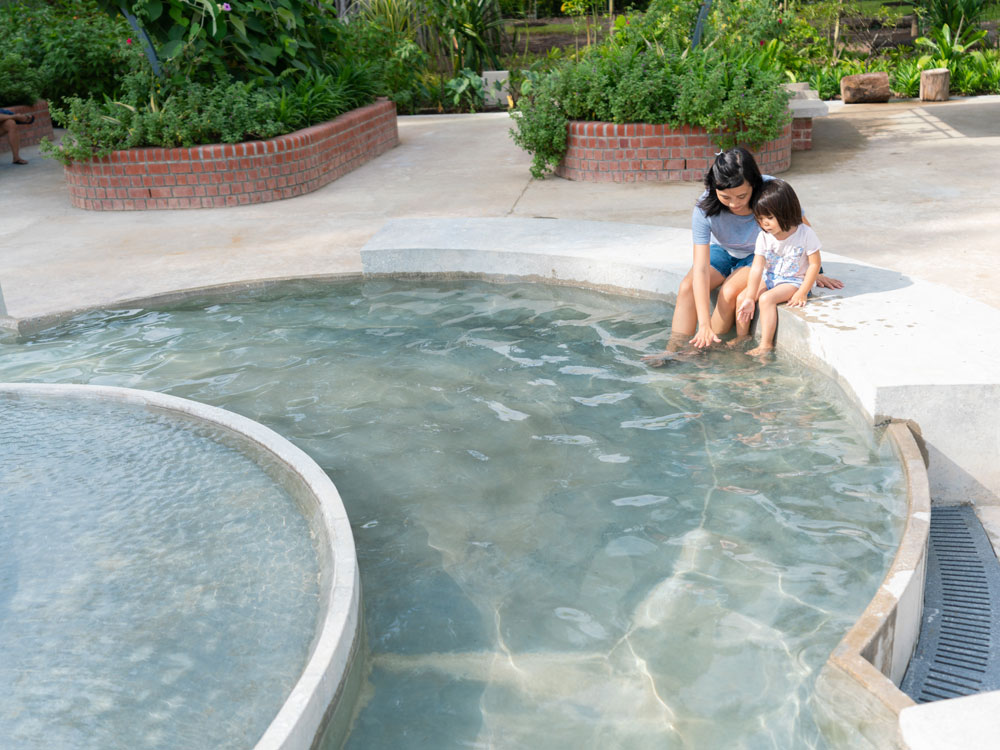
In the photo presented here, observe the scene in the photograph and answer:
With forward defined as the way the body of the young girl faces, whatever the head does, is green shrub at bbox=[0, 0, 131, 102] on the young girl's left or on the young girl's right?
on the young girl's right

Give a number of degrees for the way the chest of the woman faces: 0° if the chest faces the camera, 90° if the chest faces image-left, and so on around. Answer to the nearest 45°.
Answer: approximately 0°

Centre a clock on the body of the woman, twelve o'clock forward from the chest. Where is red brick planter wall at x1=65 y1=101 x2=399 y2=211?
The red brick planter wall is roughly at 4 o'clock from the woman.

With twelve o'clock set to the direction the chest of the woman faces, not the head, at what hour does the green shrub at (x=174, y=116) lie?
The green shrub is roughly at 4 o'clock from the woman.

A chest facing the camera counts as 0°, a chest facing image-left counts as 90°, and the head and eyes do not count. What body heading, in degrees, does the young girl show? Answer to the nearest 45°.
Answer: approximately 45°

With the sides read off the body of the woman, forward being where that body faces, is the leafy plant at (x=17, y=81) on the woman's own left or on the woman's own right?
on the woman's own right

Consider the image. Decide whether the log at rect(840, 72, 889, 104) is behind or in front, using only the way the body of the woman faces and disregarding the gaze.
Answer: behind

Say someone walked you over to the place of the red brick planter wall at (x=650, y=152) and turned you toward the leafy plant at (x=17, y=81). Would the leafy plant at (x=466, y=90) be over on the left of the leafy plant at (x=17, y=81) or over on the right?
right

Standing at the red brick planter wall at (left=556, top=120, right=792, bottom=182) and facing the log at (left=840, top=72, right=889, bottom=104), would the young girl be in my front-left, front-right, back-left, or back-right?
back-right

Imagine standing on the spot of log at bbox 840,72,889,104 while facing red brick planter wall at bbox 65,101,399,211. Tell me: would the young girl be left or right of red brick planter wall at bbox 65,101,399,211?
left

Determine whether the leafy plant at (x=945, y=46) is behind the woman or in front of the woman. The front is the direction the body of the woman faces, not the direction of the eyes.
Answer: behind
